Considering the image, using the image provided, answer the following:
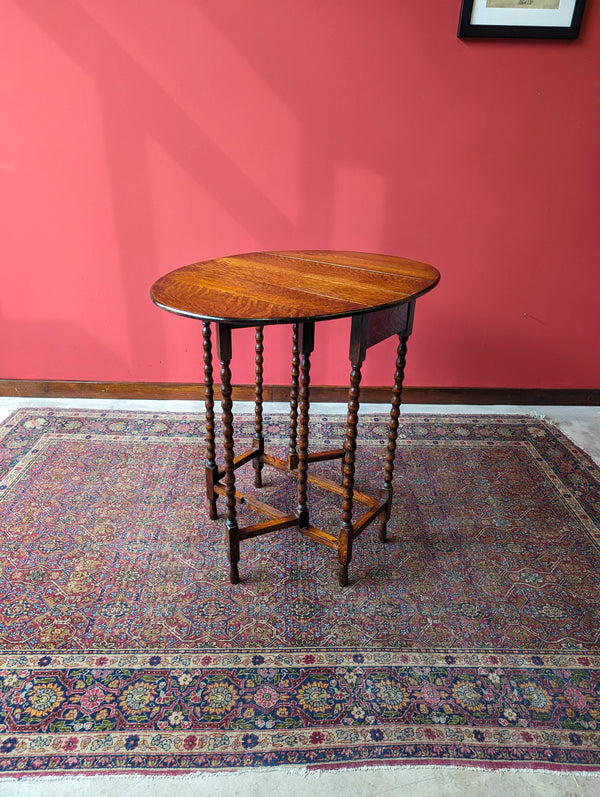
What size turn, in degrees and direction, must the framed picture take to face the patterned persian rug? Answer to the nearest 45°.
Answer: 0° — it already faces it

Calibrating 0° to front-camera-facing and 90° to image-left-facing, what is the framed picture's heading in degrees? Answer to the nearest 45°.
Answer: approximately 0°

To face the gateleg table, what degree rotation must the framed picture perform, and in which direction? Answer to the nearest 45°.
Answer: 0° — it already faces it
